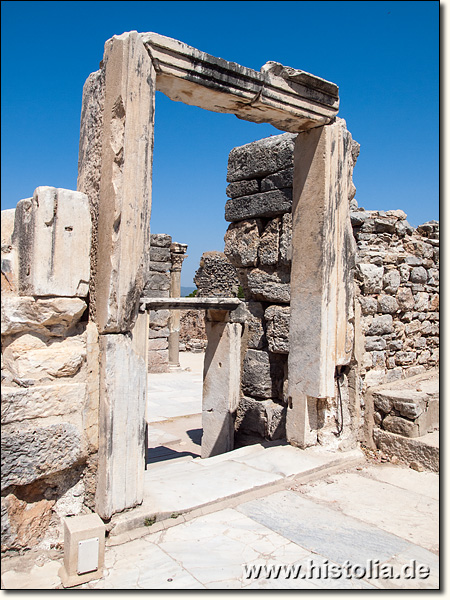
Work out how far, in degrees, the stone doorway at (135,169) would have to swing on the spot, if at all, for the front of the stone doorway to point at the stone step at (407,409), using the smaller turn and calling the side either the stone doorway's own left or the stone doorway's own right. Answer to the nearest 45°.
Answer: approximately 90° to the stone doorway's own left

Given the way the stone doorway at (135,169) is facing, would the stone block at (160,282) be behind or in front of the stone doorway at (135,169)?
behind

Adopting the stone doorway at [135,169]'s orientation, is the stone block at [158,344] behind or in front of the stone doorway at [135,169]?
behind

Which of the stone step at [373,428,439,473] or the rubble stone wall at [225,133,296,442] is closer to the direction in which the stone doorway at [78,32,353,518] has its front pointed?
the stone step

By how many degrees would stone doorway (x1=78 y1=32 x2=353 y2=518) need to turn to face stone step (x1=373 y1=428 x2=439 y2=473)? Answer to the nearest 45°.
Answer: approximately 90° to its left

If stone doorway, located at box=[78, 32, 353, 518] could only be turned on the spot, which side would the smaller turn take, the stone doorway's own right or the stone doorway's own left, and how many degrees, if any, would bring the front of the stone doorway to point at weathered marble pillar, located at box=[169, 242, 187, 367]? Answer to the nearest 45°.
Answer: approximately 135° to the stone doorway's own left

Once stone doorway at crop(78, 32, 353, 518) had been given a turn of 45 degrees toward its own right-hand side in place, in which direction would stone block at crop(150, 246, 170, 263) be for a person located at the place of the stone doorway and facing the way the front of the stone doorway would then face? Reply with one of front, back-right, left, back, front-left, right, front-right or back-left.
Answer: back

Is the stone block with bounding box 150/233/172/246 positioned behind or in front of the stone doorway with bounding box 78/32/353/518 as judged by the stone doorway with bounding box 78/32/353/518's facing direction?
behind

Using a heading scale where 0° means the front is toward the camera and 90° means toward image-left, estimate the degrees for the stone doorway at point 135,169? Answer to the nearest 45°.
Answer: approximately 315°
